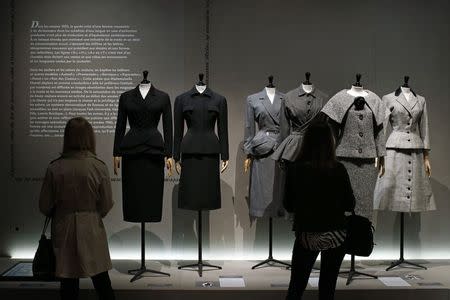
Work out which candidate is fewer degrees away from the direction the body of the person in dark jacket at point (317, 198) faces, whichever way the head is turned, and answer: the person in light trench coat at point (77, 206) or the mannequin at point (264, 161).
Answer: the mannequin

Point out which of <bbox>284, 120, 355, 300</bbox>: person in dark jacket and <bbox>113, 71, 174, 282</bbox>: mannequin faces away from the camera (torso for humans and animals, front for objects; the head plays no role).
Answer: the person in dark jacket

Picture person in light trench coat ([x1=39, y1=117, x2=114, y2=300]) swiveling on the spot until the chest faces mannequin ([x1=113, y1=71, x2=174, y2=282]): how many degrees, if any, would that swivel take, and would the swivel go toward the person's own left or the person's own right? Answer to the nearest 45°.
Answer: approximately 45° to the person's own right

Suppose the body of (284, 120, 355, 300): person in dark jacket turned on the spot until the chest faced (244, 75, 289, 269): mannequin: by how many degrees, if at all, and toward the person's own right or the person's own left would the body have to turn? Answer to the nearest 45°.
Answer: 0° — they already face it

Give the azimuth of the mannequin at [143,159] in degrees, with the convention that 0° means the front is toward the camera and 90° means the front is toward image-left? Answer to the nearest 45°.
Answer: approximately 0°

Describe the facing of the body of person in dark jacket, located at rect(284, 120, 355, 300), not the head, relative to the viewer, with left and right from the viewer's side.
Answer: facing away from the viewer

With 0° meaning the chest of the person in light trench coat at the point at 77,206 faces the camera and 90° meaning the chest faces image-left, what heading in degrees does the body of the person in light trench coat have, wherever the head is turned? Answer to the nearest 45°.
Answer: approximately 180°

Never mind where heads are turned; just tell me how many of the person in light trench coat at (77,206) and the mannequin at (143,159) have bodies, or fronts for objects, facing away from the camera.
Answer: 1

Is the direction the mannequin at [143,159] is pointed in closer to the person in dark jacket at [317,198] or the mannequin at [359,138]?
the person in dark jacket

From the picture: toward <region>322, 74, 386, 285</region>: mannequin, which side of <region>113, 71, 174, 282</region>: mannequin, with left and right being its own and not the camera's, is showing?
left

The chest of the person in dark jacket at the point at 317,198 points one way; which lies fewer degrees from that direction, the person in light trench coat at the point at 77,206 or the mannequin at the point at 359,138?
the mannequin

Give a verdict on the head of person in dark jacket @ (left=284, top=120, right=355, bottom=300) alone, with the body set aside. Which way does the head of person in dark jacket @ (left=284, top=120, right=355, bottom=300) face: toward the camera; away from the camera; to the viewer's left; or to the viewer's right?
away from the camera
